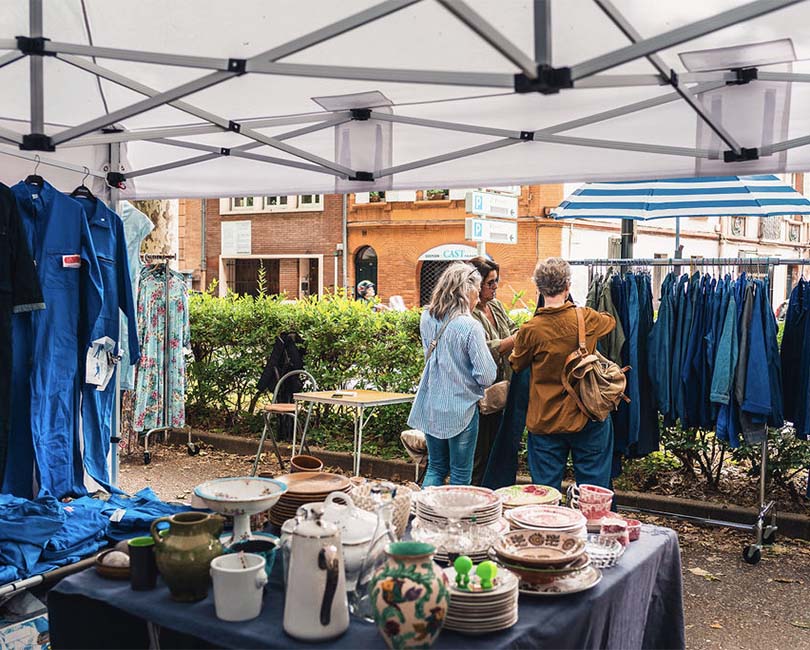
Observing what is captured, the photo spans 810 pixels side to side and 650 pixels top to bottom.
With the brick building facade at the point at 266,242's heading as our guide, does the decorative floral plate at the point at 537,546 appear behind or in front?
in front

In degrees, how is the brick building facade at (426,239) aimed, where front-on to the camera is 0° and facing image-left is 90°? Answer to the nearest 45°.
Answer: approximately 0°

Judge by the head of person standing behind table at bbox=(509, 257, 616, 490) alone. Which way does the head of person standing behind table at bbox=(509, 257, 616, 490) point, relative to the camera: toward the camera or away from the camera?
away from the camera

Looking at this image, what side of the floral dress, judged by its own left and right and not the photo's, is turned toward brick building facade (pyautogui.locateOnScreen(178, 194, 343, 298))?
back

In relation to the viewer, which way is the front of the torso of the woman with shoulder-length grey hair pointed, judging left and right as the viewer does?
facing away from the viewer and to the right of the viewer

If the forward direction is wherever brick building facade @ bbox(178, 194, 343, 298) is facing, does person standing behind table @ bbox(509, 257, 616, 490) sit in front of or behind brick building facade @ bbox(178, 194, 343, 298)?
in front

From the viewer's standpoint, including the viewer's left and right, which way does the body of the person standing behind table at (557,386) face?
facing away from the viewer

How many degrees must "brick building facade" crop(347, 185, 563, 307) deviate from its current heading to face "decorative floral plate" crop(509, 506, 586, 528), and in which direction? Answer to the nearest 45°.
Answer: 0° — it already faces it

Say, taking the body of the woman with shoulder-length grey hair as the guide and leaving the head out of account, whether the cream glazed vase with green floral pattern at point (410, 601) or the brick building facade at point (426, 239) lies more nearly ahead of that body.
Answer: the brick building facade

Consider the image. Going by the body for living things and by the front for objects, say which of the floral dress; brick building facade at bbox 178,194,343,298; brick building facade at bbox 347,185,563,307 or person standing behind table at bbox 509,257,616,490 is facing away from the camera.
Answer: the person standing behind table

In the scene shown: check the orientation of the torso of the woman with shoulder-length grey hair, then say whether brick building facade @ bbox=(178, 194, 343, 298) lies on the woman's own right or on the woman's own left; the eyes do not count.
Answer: on the woman's own left

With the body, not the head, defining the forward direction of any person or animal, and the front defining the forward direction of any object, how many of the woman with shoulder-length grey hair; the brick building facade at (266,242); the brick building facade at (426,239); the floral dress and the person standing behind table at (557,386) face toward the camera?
3

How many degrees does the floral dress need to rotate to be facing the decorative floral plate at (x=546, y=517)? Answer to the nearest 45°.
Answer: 0° — it already faces it
